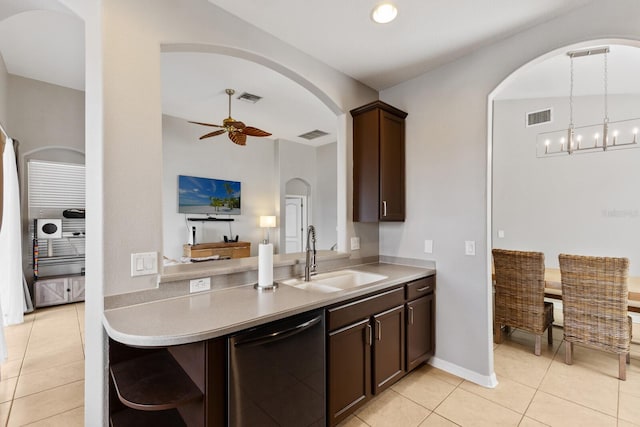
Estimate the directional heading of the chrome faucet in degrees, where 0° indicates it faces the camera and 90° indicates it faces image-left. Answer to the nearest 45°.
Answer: approximately 315°

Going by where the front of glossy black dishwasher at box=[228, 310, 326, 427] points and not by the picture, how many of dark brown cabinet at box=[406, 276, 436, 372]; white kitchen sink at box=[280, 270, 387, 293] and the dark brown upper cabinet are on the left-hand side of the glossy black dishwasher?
3

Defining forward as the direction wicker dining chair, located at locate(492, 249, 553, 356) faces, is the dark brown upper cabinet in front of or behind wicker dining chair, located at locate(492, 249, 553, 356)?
behind

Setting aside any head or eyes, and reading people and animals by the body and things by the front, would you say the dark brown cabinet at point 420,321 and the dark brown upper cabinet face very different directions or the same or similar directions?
same or similar directions

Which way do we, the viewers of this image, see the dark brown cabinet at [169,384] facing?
facing the viewer and to the right of the viewer

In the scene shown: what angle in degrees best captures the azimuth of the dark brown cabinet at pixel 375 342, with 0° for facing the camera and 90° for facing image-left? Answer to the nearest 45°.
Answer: approximately 315°

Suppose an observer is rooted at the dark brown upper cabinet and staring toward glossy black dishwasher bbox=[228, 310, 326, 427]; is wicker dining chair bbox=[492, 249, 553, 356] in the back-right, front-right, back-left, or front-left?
back-left

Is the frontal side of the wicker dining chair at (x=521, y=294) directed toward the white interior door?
no

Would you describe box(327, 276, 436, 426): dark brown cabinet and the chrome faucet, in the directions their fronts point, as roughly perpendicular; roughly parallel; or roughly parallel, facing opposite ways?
roughly parallel

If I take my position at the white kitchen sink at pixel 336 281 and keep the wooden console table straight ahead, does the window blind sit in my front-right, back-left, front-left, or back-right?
front-left

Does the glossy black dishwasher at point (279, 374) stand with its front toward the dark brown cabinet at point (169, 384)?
no

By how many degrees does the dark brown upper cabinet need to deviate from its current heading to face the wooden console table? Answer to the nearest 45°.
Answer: approximately 180°

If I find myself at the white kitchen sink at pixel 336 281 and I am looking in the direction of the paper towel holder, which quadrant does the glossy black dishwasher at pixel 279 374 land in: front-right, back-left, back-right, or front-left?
front-left

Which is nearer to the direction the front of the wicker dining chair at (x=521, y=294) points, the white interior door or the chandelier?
the chandelier

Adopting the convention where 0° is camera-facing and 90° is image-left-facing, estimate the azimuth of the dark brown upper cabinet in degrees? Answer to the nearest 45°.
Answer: approximately 315°

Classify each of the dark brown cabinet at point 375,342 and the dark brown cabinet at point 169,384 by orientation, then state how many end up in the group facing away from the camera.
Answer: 0

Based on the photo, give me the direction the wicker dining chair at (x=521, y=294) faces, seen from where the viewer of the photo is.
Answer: facing away from the viewer and to the right of the viewer
